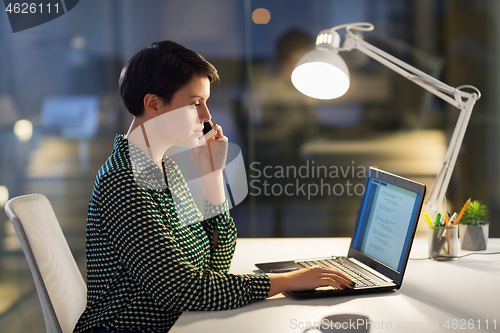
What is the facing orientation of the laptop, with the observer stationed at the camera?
facing the viewer and to the left of the viewer

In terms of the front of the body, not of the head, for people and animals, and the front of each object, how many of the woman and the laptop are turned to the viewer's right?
1

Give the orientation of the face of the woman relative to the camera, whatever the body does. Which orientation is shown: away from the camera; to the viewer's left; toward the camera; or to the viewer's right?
to the viewer's right

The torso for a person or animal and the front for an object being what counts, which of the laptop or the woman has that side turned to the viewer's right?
the woman

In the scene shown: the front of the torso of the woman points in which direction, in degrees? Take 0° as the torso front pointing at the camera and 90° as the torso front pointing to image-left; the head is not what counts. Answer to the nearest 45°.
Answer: approximately 270°
